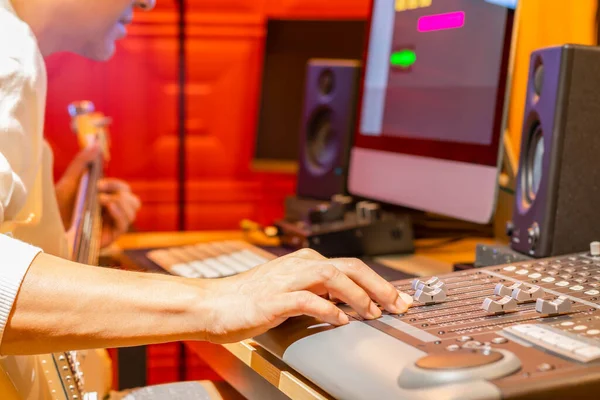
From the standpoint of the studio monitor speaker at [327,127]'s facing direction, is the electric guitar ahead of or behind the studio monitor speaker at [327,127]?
ahead

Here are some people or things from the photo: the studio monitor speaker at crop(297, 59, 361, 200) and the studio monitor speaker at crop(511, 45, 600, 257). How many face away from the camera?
0

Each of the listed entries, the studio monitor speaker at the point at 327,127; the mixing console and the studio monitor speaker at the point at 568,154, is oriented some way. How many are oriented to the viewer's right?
0

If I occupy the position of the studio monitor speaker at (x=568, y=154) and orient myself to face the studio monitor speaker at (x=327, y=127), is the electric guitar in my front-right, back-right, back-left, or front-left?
front-left

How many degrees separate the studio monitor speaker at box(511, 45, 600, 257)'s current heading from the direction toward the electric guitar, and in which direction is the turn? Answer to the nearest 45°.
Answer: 0° — it already faces it

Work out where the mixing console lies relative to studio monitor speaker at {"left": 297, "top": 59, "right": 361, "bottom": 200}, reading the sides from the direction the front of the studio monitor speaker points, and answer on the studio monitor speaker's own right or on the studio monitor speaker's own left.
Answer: on the studio monitor speaker's own left

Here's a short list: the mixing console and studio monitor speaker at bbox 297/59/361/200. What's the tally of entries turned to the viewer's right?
0

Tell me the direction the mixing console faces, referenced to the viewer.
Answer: facing the viewer and to the left of the viewer
